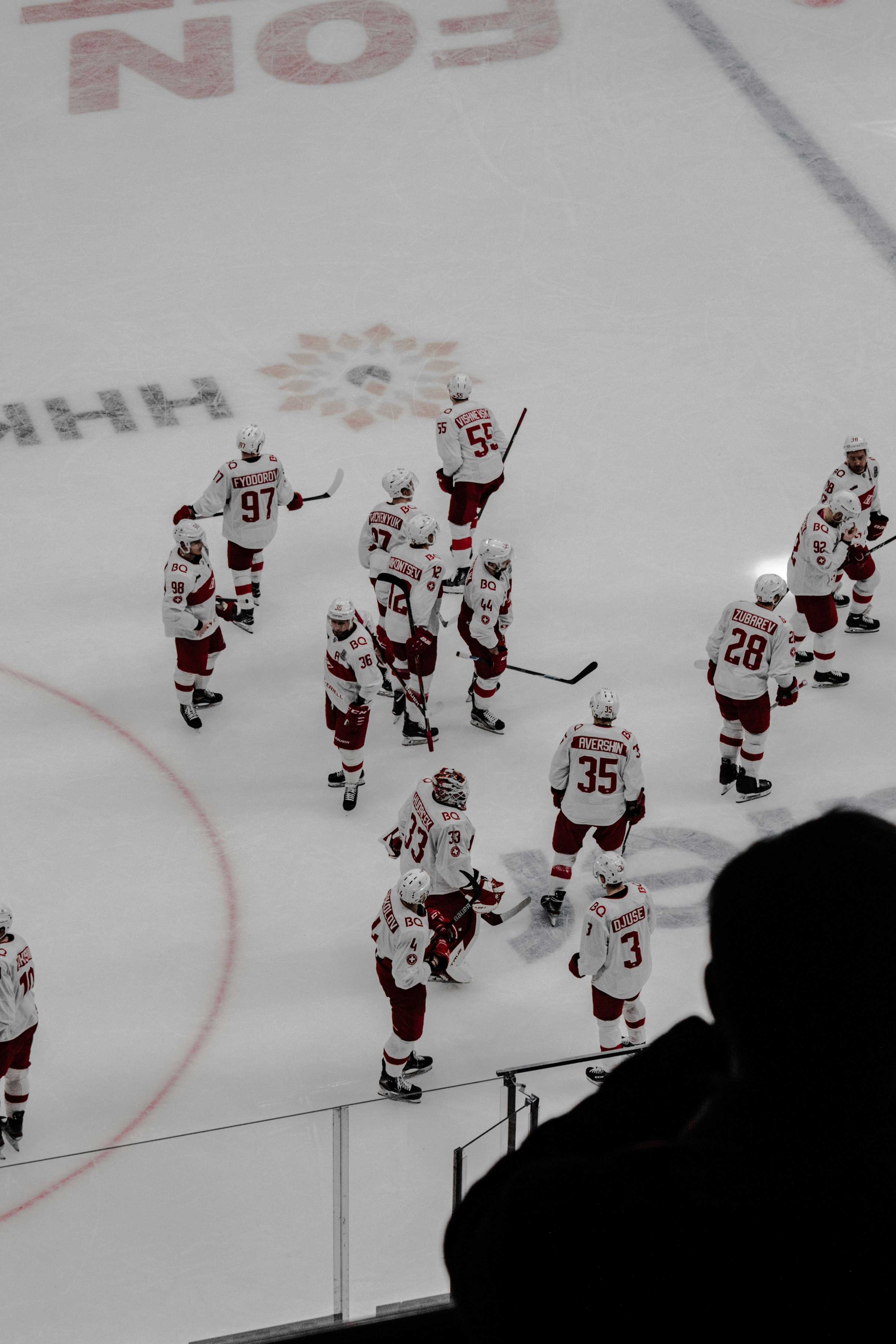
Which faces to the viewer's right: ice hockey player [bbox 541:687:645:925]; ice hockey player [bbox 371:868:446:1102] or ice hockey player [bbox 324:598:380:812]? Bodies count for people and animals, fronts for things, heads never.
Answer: ice hockey player [bbox 371:868:446:1102]

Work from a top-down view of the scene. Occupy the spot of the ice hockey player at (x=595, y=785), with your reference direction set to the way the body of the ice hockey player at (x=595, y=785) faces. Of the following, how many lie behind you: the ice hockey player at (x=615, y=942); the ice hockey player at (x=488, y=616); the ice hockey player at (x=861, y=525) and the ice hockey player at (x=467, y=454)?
1

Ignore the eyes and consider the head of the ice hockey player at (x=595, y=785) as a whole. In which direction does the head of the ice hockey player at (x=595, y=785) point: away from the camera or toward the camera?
away from the camera

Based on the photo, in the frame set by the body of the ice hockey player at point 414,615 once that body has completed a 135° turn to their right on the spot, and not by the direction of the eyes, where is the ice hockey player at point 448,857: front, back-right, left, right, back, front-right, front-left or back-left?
front

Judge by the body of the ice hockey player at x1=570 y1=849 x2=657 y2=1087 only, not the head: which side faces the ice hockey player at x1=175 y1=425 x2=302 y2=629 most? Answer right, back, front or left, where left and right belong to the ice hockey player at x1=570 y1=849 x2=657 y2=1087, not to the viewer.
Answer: front

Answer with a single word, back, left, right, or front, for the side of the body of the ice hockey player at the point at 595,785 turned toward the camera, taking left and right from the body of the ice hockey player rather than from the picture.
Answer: back

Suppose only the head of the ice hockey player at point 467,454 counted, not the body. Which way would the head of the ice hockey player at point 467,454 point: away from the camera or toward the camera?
away from the camera

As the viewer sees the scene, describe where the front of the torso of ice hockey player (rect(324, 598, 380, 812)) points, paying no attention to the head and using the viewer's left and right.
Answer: facing the viewer and to the left of the viewer
